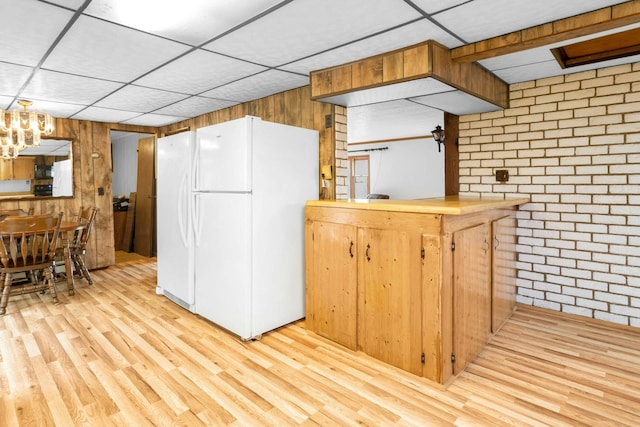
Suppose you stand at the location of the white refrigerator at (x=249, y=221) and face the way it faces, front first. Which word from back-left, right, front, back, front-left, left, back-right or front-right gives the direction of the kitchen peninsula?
left

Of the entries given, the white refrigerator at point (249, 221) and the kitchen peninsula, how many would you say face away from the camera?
0

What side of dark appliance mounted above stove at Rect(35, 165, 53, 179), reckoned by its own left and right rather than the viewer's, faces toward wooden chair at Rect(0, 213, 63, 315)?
front

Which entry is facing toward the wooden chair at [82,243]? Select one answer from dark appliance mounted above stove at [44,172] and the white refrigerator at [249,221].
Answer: the dark appliance mounted above stove
